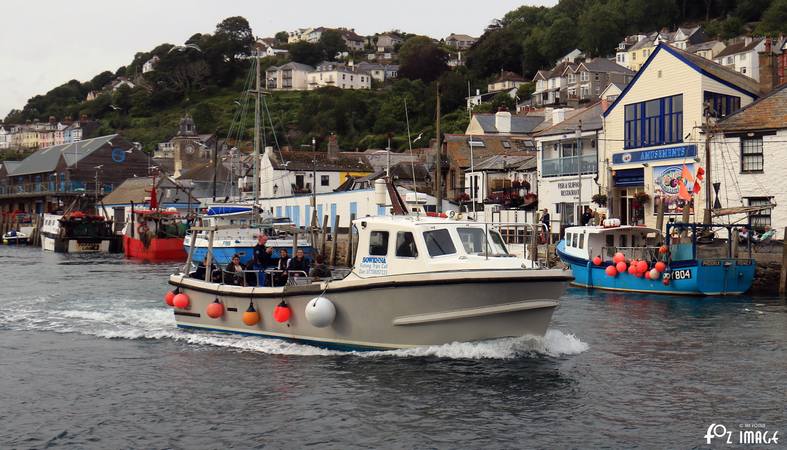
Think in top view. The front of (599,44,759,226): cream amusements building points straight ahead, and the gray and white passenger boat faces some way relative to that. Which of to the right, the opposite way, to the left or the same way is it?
to the left

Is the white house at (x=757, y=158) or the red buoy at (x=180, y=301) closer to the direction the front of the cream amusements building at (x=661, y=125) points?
the red buoy

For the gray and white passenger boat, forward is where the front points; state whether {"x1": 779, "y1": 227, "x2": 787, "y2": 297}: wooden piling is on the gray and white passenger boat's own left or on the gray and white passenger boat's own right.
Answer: on the gray and white passenger boat's own left

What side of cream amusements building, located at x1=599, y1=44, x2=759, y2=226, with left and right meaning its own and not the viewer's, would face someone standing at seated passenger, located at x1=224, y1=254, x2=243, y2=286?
front

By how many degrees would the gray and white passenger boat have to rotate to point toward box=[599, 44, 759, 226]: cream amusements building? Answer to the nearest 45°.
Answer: approximately 90° to its left

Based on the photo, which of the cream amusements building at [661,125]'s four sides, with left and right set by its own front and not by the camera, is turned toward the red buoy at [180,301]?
front

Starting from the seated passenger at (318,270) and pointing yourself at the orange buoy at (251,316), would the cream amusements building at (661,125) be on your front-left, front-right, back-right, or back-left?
back-right

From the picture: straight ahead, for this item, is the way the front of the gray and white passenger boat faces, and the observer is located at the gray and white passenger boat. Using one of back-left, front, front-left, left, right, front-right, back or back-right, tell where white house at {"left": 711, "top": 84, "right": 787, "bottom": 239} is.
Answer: left

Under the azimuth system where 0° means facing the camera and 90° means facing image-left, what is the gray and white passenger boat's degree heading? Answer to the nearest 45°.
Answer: approximately 315°

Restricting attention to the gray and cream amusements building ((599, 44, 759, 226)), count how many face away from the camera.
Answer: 0

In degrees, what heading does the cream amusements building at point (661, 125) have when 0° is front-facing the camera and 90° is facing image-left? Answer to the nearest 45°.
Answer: approximately 45°
